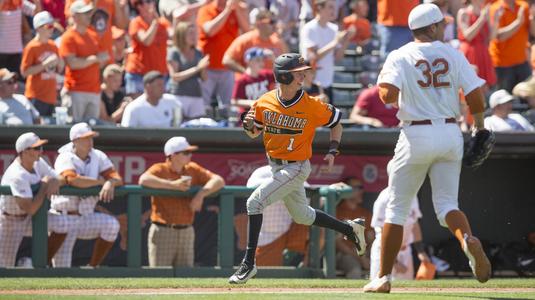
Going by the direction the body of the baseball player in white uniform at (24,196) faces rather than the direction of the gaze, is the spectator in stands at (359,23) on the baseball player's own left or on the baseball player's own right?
on the baseball player's own left

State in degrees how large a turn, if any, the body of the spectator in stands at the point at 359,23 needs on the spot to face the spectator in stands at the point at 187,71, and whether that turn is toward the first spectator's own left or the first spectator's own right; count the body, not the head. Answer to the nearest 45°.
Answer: approximately 90° to the first spectator's own right

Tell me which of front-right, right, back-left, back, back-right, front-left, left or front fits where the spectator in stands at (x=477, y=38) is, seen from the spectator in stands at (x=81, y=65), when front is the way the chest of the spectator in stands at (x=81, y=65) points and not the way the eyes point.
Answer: front-left

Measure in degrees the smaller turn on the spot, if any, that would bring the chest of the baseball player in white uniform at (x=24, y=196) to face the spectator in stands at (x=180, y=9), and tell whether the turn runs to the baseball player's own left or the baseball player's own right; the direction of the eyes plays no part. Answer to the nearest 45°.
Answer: approximately 90° to the baseball player's own left

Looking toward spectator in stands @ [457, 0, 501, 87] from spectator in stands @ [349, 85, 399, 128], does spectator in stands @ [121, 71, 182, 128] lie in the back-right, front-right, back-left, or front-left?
back-left

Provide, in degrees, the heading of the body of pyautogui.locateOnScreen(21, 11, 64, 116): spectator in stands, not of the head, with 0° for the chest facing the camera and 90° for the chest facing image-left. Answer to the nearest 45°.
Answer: approximately 315°
